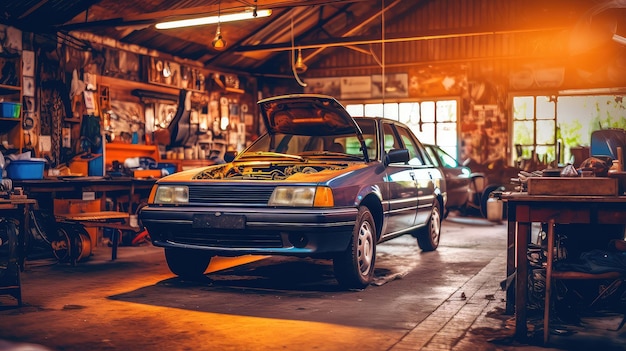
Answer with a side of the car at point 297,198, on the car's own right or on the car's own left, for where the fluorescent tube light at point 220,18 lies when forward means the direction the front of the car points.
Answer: on the car's own right

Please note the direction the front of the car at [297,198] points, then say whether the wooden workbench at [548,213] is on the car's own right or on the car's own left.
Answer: on the car's own left

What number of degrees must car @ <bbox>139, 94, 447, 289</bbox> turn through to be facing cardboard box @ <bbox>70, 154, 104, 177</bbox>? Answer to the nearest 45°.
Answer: approximately 90° to its right

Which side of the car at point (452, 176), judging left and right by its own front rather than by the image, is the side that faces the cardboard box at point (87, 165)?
right

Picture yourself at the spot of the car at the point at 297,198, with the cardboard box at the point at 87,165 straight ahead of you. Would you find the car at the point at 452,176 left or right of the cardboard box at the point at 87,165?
right

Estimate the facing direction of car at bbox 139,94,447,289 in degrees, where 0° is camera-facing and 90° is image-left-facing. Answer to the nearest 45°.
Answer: approximately 45°

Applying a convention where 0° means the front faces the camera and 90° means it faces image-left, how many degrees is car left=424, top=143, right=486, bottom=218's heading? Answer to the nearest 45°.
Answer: approximately 315°

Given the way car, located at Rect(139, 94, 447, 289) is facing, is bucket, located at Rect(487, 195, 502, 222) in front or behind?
behind

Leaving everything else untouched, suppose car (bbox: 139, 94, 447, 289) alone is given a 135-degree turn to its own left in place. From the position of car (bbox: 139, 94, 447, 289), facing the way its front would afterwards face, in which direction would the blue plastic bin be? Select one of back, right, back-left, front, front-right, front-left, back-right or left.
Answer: back-left
